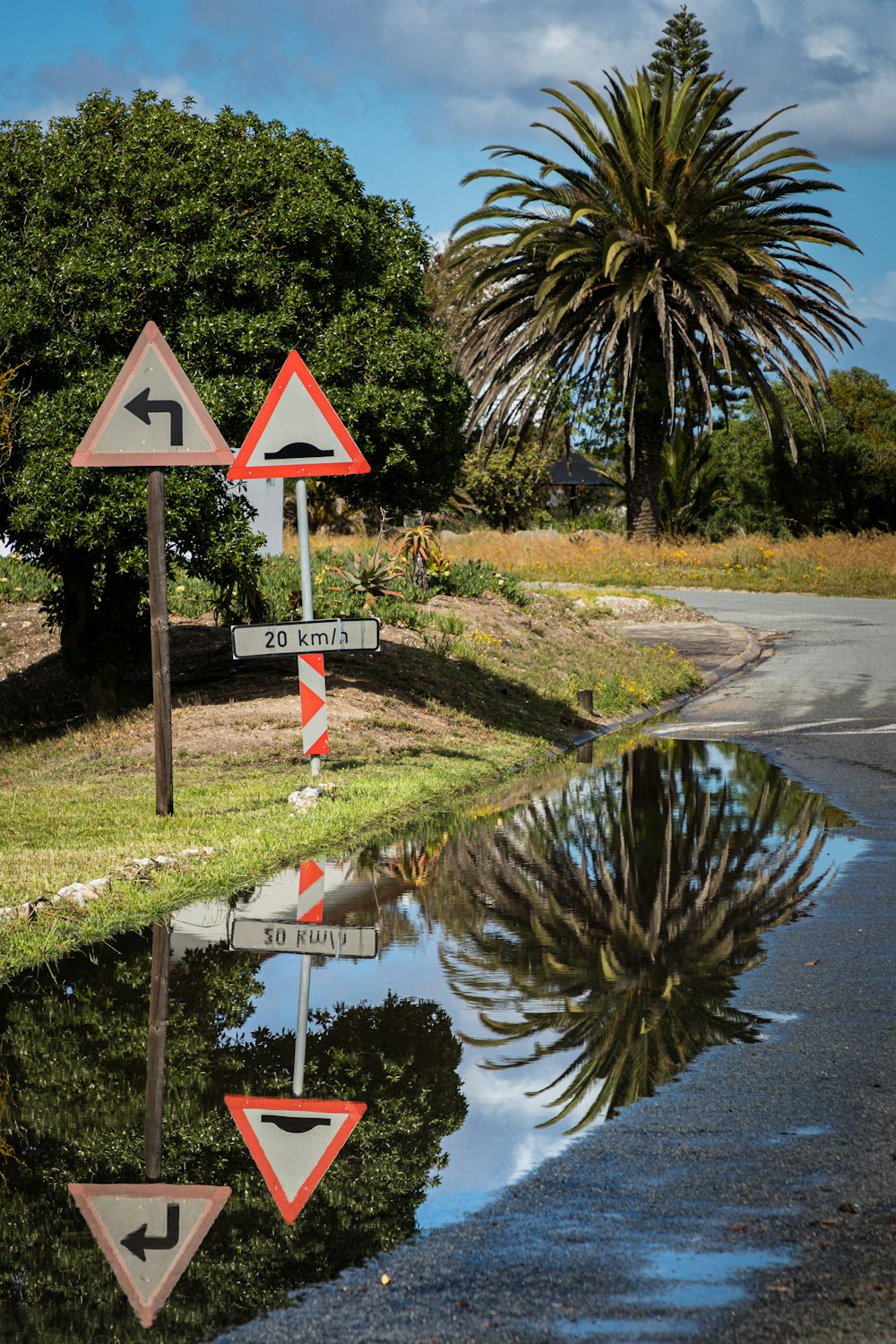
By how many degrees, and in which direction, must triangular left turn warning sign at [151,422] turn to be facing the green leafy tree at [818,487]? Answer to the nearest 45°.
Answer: approximately 135° to its left

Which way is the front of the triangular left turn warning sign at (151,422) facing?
toward the camera

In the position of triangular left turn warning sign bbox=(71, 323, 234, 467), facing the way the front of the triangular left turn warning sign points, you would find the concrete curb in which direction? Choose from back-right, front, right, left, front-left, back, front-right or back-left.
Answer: back-left

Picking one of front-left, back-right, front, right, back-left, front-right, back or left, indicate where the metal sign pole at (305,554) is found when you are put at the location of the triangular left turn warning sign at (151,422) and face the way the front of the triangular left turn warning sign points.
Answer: back-left

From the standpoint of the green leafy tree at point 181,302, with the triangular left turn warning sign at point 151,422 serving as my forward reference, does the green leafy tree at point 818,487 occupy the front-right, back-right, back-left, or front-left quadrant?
back-left

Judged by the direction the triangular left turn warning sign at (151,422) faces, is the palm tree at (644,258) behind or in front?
behind
